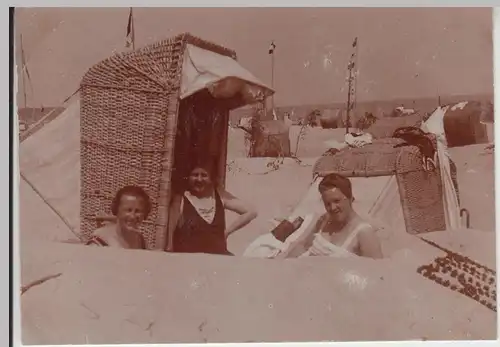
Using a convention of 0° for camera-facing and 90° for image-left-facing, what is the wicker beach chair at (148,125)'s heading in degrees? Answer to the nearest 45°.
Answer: approximately 315°

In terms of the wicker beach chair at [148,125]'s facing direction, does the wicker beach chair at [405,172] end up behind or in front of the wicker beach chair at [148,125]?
in front
